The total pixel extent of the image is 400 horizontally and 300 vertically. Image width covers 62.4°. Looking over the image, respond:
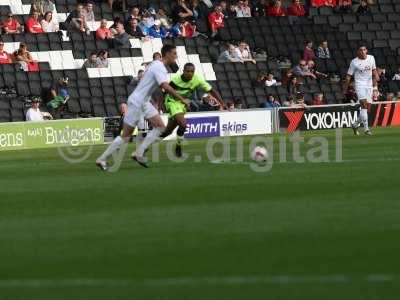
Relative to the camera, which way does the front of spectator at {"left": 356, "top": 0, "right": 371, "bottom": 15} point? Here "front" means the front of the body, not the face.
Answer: toward the camera

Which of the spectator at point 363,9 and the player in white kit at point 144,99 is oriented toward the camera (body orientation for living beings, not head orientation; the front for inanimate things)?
the spectator

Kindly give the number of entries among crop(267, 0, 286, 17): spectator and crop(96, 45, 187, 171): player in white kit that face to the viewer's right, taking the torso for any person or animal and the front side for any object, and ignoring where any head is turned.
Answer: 1

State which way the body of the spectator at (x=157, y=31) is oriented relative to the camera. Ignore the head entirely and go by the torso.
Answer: toward the camera

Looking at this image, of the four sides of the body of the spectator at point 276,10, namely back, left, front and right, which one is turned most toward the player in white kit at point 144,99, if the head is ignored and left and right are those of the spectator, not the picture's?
front

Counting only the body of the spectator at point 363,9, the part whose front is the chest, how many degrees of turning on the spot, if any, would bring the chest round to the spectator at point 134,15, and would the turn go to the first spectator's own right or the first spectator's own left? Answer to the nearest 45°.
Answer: approximately 45° to the first spectator's own right

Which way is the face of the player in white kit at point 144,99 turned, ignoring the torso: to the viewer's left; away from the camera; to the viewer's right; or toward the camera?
to the viewer's right

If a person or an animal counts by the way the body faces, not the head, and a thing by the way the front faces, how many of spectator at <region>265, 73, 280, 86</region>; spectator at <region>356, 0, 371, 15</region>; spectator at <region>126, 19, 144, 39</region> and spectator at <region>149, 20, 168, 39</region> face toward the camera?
4

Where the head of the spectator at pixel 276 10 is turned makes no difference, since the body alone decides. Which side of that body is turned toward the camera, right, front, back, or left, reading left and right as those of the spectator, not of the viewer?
front

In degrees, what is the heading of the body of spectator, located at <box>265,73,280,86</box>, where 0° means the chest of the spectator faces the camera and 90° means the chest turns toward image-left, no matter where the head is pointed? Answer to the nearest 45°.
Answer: approximately 0°

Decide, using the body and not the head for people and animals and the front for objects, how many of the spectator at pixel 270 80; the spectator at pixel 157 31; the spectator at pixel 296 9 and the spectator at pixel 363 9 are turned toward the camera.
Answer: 4
